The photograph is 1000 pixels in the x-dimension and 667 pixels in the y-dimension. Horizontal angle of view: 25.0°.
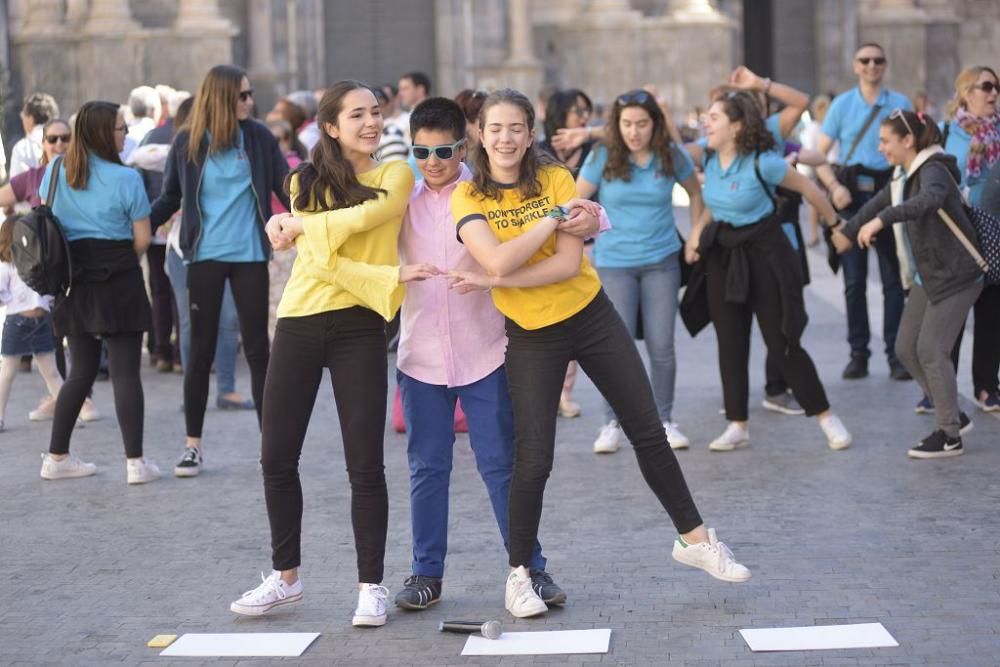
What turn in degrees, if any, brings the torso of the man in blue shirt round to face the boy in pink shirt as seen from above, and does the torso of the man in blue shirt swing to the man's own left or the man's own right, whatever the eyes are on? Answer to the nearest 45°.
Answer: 0° — they already face them

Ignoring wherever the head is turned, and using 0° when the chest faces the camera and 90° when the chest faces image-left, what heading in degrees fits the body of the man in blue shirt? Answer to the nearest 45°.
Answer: approximately 0°

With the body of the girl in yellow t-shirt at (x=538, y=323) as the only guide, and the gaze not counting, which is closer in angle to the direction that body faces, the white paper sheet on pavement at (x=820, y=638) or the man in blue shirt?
the white paper sheet on pavement

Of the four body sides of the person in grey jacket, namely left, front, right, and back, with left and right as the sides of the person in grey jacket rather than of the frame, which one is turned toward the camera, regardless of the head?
left

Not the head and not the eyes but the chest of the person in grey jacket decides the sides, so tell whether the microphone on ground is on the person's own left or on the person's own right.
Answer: on the person's own left

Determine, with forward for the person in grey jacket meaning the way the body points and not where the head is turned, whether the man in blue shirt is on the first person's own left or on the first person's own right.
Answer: on the first person's own right

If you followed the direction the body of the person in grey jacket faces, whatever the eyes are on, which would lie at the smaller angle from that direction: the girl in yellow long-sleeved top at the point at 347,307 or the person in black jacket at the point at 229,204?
the person in black jacket

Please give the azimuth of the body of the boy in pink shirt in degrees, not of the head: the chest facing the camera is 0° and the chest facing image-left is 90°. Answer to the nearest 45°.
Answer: approximately 0°
